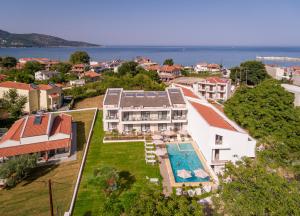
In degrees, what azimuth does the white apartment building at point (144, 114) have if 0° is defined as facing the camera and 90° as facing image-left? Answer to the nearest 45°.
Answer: approximately 0°

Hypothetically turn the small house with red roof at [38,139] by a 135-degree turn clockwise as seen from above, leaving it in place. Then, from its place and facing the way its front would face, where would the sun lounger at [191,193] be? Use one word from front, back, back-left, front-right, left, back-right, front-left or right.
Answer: back

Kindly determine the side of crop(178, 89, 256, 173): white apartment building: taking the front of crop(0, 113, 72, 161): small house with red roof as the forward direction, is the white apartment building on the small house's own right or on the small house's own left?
on the small house's own left

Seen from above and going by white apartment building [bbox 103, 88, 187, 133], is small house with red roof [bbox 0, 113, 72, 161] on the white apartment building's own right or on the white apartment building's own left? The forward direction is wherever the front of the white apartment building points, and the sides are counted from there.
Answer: on the white apartment building's own right

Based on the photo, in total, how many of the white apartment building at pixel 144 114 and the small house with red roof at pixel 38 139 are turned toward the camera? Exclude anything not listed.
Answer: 2

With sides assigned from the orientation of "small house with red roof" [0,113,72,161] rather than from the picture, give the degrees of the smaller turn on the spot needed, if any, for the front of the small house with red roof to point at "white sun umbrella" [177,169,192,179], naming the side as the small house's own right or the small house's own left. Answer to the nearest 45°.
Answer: approximately 45° to the small house's own left

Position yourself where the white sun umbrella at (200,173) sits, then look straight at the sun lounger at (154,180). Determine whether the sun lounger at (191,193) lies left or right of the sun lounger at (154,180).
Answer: left

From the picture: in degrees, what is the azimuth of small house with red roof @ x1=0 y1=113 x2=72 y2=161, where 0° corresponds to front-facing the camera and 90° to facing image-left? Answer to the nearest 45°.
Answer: approximately 0°

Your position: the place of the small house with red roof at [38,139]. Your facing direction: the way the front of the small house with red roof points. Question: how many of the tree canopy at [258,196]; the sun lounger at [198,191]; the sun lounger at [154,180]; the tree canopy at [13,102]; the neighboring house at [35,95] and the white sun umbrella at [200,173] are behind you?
2

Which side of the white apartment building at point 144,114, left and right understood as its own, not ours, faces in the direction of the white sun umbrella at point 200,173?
front

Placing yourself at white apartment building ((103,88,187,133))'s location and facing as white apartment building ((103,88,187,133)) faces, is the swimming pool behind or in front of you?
in front

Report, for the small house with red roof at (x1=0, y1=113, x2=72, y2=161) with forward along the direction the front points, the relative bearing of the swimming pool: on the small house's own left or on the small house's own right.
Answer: on the small house's own left

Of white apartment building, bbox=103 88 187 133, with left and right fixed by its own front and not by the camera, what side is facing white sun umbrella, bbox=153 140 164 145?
front
